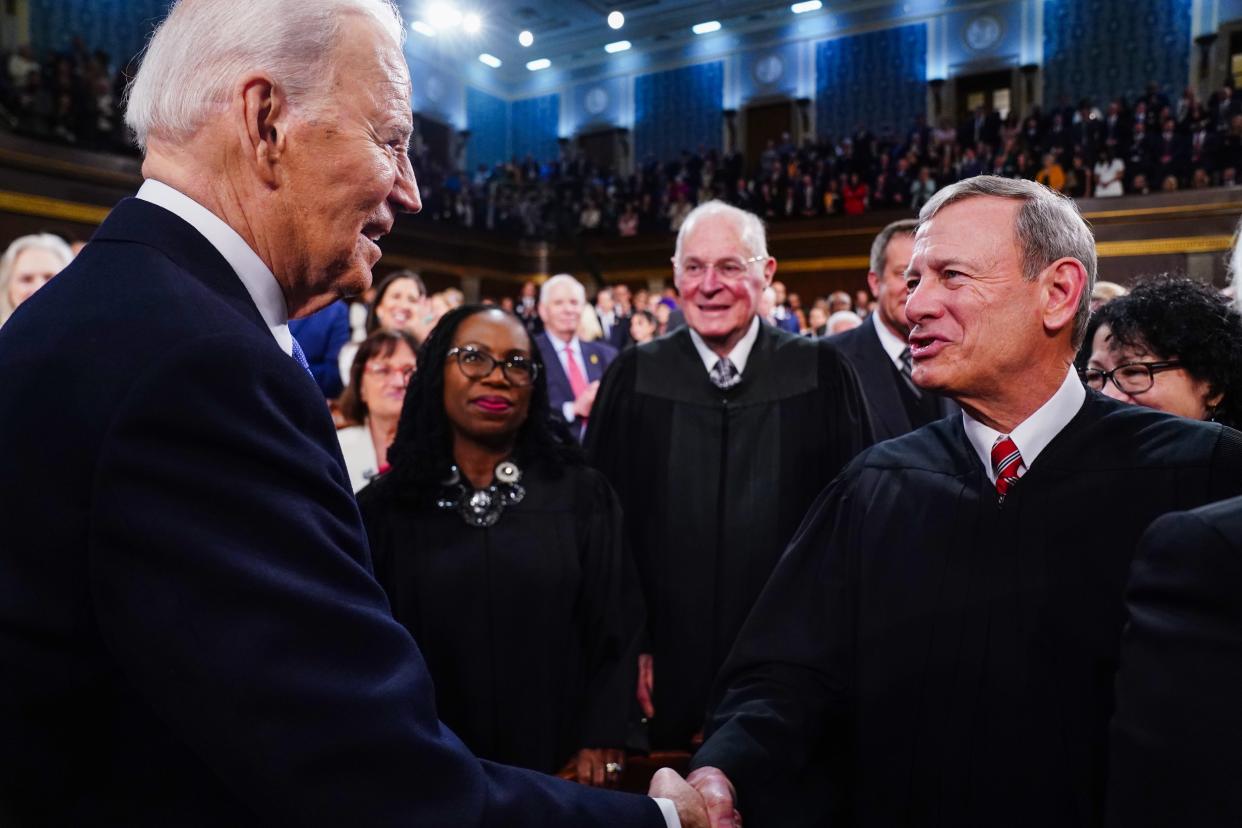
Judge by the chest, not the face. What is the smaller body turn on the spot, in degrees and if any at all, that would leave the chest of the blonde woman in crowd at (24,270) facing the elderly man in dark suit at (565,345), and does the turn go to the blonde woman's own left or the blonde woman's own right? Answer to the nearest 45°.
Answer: approximately 90° to the blonde woman's own left

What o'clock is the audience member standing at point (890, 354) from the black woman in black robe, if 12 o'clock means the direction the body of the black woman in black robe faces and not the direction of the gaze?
The audience member standing is roughly at 8 o'clock from the black woman in black robe.

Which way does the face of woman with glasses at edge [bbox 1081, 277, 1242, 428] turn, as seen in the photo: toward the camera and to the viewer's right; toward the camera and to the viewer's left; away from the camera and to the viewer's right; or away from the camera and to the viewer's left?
toward the camera and to the viewer's left

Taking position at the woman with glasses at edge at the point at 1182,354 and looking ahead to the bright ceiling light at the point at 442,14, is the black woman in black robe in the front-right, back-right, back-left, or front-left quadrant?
front-left

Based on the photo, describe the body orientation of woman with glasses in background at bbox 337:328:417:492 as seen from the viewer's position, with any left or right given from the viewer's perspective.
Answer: facing the viewer and to the right of the viewer

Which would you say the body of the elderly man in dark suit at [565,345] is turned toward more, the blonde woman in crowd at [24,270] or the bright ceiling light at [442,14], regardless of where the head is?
the blonde woman in crowd

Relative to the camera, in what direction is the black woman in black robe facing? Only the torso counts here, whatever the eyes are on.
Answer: toward the camera

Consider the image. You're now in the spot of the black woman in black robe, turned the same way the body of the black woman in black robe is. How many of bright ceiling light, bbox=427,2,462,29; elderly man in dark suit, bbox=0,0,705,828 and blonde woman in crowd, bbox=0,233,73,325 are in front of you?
1

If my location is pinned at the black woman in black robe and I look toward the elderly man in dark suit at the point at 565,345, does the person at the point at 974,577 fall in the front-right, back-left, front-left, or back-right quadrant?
back-right

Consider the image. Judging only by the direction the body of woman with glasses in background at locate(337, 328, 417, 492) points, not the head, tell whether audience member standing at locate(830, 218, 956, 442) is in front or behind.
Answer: in front

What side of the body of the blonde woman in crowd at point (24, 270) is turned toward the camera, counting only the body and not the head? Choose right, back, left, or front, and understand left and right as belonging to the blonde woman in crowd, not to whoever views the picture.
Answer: front

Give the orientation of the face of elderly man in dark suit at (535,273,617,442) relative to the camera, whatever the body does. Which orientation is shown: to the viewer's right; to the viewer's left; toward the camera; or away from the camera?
toward the camera

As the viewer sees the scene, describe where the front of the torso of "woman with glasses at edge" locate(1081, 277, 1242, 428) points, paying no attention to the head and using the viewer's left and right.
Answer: facing the viewer and to the left of the viewer

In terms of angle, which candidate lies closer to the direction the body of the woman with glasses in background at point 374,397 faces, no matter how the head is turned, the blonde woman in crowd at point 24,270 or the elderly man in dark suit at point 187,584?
the elderly man in dark suit

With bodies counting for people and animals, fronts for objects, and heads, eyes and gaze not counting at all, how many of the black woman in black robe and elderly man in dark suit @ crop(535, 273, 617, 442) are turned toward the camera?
2

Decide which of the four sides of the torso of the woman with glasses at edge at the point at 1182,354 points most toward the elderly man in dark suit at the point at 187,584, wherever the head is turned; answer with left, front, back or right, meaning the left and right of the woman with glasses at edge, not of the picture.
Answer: front

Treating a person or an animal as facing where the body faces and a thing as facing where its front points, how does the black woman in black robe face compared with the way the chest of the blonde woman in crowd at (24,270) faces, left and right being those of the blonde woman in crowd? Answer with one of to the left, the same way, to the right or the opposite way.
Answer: the same way

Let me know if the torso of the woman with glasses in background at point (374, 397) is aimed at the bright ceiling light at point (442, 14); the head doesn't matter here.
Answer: no
